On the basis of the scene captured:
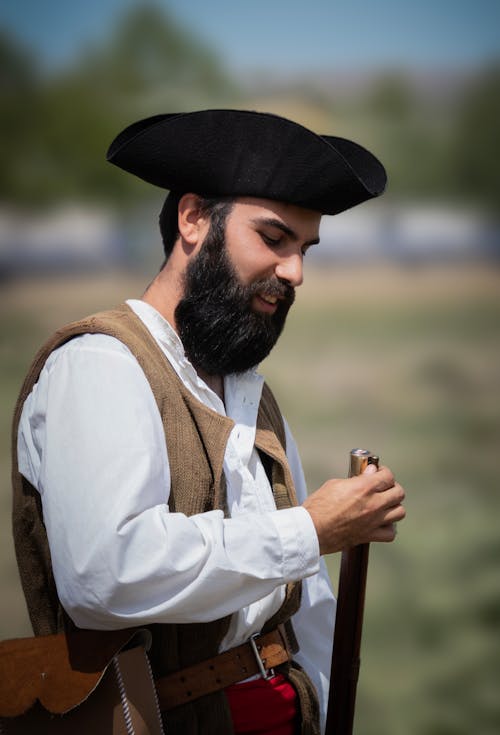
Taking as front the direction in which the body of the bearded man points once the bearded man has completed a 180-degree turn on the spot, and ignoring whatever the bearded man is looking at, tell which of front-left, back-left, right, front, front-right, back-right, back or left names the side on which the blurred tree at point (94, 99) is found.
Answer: front-right

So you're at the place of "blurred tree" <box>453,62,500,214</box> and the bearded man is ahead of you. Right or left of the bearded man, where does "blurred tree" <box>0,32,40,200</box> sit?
right

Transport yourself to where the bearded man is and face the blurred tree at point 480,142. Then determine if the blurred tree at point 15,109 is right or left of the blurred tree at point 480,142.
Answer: left

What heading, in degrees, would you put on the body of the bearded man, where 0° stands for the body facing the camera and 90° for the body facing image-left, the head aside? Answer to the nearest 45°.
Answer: approximately 315°

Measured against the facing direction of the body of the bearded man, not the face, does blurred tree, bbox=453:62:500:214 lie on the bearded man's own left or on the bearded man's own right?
on the bearded man's own left

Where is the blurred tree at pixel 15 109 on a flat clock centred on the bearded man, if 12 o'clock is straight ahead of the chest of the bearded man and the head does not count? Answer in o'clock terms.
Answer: The blurred tree is roughly at 7 o'clock from the bearded man.
